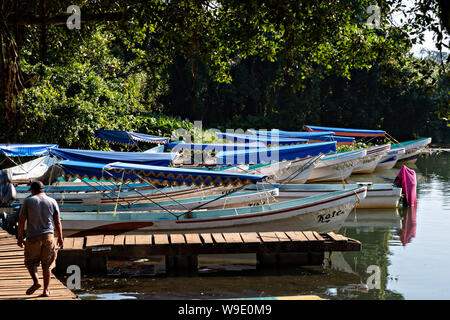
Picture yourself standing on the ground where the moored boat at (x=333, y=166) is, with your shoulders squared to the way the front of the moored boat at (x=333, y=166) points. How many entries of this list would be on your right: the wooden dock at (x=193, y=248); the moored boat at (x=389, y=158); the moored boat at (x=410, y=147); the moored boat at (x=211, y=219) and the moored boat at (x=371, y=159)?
2

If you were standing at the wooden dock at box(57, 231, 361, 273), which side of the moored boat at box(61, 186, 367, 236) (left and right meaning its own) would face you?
right

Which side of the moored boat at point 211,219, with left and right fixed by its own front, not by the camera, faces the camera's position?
right

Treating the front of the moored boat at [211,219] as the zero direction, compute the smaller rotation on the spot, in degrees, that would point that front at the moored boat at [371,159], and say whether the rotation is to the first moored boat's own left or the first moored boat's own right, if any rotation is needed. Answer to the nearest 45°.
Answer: approximately 45° to the first moored boat's own left

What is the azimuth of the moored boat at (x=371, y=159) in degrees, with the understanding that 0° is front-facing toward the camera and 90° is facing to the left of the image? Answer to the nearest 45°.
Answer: approximately 270°

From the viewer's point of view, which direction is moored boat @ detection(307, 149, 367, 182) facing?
to the viewer's right

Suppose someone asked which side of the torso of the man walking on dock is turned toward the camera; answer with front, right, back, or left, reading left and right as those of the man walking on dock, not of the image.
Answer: back

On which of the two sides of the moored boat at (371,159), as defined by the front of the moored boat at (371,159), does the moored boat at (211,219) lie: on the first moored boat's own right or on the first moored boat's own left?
on the first moored boat's own right

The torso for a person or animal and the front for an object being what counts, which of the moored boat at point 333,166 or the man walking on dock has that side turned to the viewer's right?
the moored boat

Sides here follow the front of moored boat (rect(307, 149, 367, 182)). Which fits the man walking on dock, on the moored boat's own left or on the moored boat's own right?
on the moored boat's own right

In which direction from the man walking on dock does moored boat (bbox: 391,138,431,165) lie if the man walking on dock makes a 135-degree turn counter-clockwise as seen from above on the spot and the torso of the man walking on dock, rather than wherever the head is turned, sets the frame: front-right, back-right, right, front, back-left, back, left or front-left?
back

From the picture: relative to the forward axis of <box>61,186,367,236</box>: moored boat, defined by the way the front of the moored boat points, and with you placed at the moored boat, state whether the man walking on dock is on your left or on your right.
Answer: on your right

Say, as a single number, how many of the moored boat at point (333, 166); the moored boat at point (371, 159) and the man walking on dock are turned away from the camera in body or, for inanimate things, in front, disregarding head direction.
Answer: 1

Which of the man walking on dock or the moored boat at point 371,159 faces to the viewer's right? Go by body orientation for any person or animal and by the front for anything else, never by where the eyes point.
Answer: the moored boat
